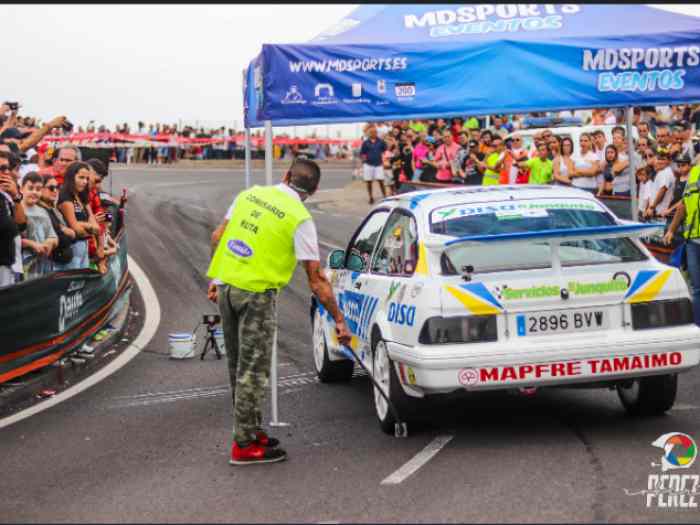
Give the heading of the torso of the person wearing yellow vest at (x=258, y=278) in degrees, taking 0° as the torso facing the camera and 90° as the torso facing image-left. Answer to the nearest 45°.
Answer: approximately 225°

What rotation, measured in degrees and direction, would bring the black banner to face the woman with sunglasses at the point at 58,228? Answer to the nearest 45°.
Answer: approximately 135° to its left

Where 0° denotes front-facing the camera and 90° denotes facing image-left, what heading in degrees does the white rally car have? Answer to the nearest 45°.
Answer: approximately 135°

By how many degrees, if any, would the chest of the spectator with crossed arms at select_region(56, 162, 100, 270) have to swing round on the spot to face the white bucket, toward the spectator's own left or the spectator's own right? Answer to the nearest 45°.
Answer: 0° — they already face it
